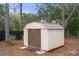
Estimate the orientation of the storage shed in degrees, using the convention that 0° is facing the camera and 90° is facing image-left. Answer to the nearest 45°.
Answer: approximately 45°

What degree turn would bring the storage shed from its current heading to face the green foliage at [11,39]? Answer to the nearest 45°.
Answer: approximately 45° to its right
